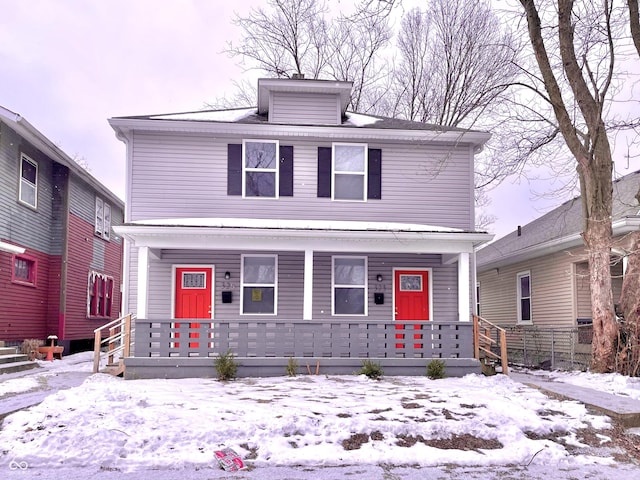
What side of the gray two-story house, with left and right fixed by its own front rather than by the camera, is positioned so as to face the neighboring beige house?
left

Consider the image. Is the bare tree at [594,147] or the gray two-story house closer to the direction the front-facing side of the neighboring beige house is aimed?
the bare tree

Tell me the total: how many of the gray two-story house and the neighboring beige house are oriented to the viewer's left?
0

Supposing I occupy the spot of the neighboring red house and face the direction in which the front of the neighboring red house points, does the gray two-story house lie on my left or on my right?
on my left

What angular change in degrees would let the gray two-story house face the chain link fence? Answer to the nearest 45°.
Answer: approximately 90° to its left

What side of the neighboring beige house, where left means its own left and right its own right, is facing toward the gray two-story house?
right

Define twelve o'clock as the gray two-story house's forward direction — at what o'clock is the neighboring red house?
The neighboring red house is roughly at 4 o'clock from the gray two-story house.

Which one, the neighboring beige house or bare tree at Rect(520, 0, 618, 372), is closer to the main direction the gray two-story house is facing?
the bare tree

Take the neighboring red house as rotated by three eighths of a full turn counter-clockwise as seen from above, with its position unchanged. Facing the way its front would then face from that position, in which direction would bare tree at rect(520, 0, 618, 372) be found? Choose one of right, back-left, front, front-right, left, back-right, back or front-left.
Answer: front-right

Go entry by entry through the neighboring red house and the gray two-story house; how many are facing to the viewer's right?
0

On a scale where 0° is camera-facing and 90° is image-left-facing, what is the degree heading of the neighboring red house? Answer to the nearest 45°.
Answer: approximately 45°

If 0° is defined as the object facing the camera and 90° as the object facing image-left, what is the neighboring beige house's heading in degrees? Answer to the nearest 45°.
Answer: approximately 315°
